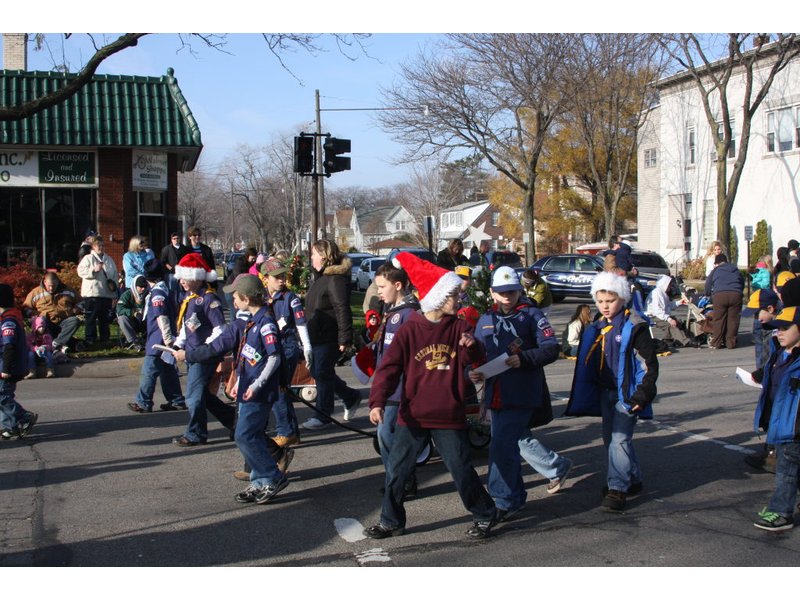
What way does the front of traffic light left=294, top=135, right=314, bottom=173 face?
toward the camera

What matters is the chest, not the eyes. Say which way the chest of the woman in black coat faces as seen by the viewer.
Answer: to the viewer's left

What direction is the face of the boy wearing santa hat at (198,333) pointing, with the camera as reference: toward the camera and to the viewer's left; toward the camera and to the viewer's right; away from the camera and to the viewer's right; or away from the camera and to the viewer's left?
toward the camera and to the viewer's left

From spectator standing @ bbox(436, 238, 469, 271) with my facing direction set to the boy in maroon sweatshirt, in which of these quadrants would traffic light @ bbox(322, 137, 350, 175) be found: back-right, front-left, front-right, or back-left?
back-right

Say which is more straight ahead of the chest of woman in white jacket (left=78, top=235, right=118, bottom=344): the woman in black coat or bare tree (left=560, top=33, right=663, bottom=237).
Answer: the woman in black coat

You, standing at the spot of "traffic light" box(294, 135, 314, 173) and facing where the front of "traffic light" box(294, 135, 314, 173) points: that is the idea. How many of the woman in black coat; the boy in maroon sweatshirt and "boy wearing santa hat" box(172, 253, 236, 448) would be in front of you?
3

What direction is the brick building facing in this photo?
toward the camera

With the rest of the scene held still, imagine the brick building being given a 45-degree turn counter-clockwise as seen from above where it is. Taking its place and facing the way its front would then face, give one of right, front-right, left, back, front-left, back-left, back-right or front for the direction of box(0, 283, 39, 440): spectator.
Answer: front-right

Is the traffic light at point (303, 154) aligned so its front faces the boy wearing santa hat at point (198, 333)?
yes
